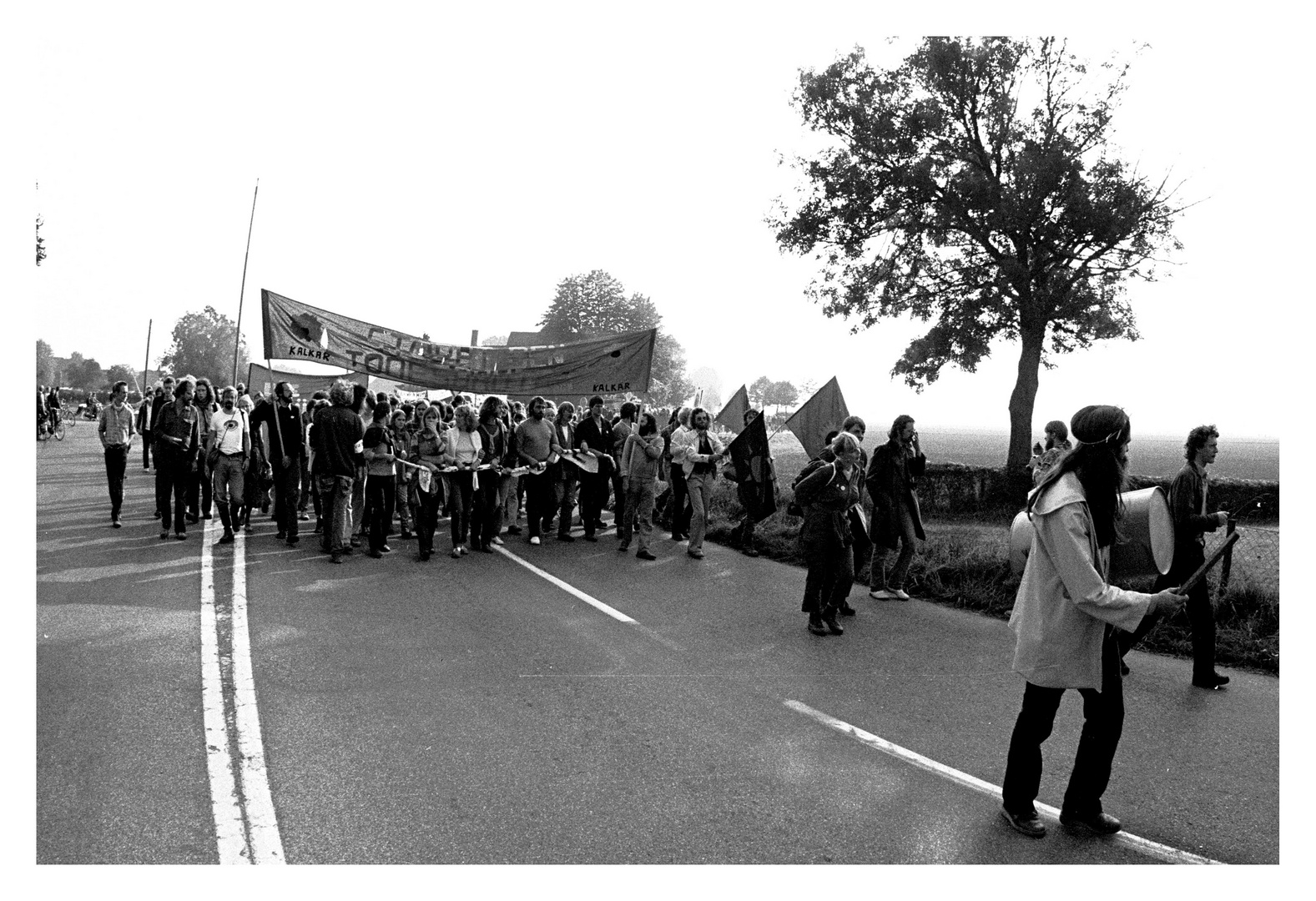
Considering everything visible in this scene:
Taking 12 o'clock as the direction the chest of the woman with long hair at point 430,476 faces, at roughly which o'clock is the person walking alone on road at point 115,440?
The person walking alone on road is roughly at 4 o'clock from the woman with long hair.

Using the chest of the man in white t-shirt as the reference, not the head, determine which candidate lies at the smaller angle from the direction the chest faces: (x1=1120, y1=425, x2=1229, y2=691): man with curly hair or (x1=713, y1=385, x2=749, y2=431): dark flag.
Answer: the man with curly hair

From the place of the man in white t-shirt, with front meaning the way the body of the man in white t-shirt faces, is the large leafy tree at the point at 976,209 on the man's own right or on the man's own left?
on the man's own left

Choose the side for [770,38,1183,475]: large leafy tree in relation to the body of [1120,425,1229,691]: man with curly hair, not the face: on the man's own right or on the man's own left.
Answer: on the man's own left

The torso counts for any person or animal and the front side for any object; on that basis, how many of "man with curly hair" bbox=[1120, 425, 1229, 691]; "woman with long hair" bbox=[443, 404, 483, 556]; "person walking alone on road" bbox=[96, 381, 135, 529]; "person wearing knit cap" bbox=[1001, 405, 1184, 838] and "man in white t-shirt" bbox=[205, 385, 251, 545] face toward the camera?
3

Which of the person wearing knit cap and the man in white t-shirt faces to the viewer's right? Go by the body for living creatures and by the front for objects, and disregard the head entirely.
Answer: the person wearing knit cap

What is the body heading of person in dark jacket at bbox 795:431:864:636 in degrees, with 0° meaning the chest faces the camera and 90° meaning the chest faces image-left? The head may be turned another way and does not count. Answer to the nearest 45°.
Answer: approximately 315°
